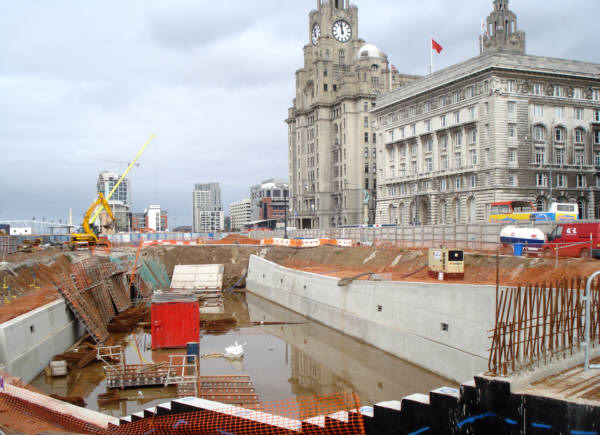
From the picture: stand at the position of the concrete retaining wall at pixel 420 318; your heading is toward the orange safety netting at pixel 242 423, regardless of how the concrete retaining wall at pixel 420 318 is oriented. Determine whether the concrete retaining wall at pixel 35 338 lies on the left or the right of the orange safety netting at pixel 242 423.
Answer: right

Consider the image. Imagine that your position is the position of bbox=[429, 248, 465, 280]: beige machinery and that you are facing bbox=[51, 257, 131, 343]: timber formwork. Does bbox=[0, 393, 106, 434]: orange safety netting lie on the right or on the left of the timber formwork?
left

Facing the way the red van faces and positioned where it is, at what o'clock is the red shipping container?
The red shipping container is roughly at 11 o'clock from the red van.

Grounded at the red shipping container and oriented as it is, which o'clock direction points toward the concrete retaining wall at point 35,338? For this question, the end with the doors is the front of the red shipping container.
The concrete retaining wall is roughly at 2 o'clock from the red shipping container.

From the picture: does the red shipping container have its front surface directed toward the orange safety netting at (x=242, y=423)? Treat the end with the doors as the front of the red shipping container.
yes

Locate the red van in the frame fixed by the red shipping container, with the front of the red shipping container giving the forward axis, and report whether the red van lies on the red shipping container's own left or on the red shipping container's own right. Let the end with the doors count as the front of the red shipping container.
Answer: on the red shipping container's own left

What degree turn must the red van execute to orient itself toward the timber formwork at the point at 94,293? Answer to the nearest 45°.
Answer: approximately 45° to its left

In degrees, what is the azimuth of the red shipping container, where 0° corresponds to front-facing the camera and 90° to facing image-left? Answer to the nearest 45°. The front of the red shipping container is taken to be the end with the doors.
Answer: approximately 0°

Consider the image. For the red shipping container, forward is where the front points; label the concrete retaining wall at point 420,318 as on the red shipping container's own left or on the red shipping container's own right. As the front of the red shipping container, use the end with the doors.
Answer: on the red shipping container's own left

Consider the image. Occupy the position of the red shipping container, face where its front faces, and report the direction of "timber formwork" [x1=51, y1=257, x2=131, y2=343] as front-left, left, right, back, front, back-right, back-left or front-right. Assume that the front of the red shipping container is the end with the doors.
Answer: back-right

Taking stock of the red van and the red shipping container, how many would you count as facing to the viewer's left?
1

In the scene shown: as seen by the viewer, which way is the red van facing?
to the viewer's left

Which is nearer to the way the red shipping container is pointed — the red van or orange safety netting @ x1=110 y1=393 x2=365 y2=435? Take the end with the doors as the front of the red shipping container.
the orange safety netting
